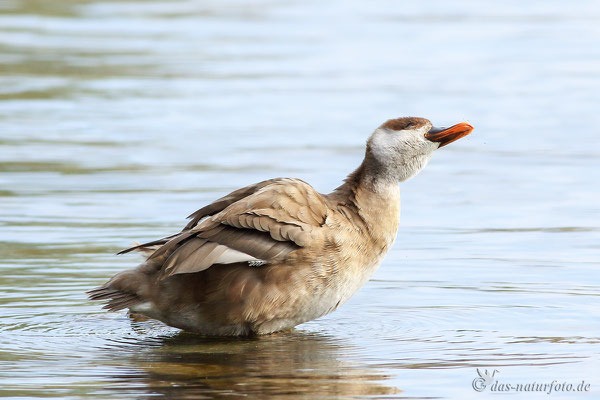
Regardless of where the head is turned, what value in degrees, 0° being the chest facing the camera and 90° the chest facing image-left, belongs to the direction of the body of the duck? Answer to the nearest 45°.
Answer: approximately 270°
